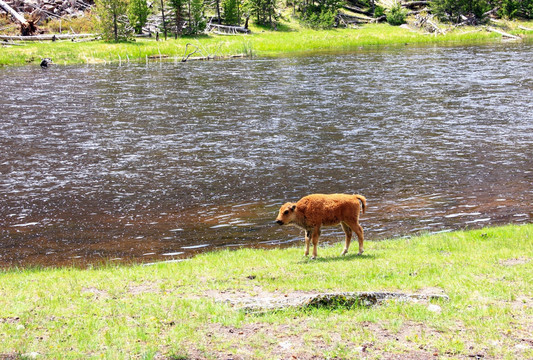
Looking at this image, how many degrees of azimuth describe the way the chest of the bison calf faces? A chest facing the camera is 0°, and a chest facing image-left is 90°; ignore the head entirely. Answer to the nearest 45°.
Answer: approximately 90°
